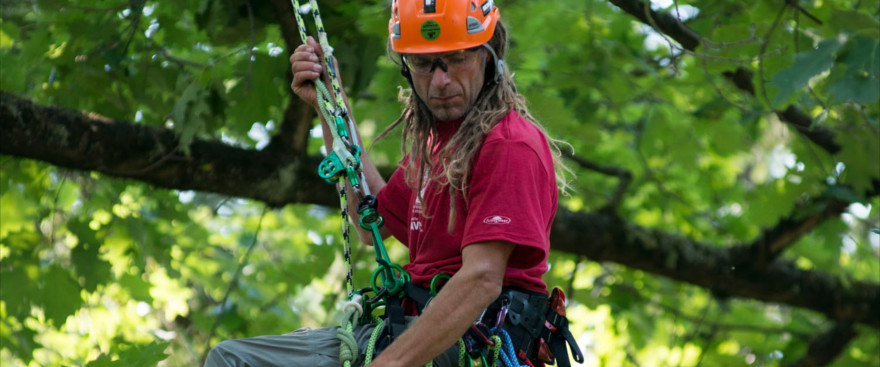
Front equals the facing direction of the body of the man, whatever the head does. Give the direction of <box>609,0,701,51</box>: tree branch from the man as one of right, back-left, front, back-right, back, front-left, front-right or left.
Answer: back

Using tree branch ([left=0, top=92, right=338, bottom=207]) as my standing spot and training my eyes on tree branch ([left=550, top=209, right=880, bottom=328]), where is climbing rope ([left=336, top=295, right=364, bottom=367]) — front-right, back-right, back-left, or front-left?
front-right

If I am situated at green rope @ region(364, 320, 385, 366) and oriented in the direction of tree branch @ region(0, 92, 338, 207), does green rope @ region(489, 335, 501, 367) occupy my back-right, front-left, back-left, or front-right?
back-right

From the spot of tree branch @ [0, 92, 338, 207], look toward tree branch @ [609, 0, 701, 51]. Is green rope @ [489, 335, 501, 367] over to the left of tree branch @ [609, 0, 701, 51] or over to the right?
right

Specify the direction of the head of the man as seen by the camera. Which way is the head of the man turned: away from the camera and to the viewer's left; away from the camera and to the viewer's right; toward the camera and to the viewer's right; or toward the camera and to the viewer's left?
toward the camera and to the viewer's left

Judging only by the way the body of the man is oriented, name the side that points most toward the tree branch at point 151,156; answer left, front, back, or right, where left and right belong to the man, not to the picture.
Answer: right

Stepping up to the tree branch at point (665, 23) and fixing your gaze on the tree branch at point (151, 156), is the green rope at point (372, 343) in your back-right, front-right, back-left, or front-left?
front-left

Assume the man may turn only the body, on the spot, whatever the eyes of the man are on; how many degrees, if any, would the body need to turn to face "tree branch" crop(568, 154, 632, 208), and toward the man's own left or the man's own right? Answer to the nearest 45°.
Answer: approximately 180°

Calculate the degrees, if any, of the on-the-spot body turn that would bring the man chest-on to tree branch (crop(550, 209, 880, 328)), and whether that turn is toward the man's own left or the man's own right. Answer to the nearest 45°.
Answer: approximately 180°
